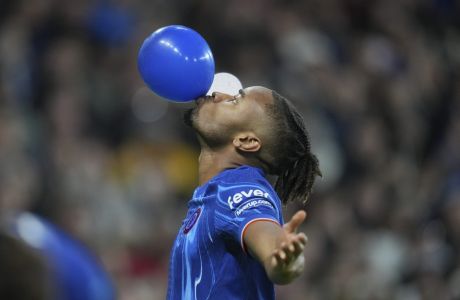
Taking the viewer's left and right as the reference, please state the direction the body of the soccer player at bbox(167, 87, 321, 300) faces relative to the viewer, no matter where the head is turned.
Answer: facing to the left of the viewer

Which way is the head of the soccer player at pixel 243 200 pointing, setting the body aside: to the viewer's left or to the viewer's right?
to the viewer's left
